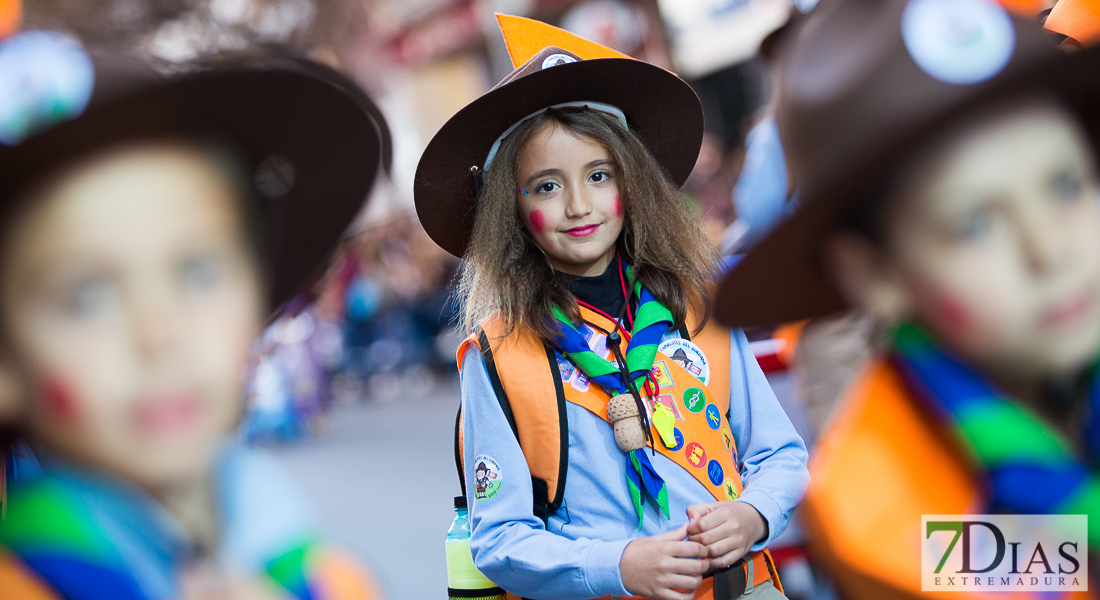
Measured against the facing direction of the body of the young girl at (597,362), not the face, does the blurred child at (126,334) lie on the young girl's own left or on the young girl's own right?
on the young girl's own right

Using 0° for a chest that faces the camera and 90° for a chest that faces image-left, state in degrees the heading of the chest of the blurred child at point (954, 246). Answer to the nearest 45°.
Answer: approximately 315°

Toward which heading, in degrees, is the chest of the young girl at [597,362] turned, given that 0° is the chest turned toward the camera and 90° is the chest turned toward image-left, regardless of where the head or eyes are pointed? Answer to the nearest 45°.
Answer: approximately 315°

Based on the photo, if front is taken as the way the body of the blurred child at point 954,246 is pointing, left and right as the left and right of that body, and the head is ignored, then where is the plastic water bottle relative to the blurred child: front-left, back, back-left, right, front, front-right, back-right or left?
back

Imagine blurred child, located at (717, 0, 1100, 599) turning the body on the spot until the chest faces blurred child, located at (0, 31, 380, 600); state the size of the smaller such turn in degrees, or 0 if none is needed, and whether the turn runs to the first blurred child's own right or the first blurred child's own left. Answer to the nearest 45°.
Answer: approximately 90° to the first blurred child's own right
